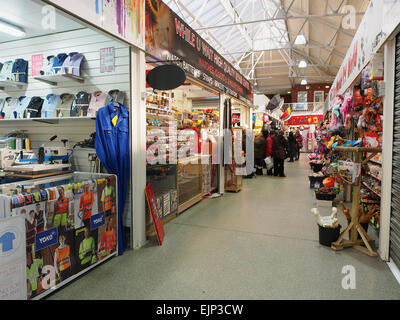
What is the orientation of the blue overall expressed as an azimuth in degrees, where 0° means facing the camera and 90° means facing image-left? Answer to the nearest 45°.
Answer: approximately 0°

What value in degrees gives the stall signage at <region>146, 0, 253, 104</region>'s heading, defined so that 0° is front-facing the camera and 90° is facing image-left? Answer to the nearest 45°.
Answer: approximately 315°

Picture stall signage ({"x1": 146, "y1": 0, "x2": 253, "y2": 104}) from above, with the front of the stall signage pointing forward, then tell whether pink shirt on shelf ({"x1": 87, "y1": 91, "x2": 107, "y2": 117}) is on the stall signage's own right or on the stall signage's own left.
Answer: on the stall signage's own right

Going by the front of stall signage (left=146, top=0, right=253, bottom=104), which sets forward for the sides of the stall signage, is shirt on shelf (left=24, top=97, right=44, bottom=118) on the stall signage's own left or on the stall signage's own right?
on the stall signage's own right

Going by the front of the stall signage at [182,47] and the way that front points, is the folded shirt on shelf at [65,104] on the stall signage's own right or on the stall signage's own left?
on the stall signage's own right

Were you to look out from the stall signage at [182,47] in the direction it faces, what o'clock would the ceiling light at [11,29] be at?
The ceiling light is roughly at 4 o'clock from the stall signage.

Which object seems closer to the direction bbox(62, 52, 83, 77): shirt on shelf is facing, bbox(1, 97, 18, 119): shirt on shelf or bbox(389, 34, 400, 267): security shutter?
the security shutter

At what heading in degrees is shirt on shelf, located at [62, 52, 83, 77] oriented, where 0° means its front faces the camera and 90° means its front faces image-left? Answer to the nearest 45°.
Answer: approximately 0°
